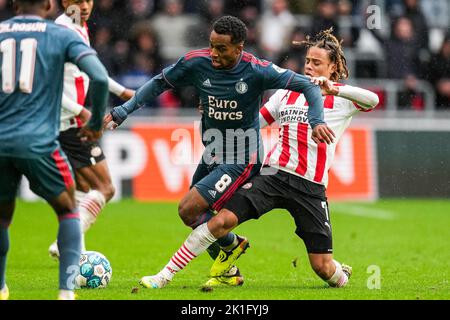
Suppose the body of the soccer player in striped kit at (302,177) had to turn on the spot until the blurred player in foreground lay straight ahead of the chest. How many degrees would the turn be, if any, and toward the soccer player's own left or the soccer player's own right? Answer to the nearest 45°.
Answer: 0° — they already face them

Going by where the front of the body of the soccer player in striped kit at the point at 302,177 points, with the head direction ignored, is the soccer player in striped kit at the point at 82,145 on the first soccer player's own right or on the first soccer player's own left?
on the first soccer player's own right

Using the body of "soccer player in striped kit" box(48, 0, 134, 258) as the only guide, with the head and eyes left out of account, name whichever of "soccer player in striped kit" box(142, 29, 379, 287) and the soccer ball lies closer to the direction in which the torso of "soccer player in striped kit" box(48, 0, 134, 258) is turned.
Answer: the soccer player in striped kit

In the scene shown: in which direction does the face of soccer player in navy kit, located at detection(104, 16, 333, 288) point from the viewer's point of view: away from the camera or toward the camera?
toward the camera

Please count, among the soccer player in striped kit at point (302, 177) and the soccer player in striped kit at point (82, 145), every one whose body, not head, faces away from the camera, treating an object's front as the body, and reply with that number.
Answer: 0

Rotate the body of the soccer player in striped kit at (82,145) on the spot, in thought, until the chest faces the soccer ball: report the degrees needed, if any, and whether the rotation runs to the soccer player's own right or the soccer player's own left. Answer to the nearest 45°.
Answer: approximately 45° to the soccer player's own right

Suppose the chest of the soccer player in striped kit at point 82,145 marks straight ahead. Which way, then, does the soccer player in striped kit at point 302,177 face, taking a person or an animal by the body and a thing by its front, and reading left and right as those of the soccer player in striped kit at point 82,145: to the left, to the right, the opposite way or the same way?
to the right

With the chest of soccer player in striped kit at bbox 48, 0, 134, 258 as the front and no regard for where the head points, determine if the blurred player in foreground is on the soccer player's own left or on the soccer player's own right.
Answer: on the soccer player's own right

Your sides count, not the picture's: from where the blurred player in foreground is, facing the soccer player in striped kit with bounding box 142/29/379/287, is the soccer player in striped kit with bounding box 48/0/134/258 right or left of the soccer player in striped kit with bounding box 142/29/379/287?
left

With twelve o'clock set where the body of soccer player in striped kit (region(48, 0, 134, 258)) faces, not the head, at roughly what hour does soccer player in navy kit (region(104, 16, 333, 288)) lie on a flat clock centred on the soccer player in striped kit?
The soccer player in navy kit is roughly at 12 o'clock from the soccer player in striped kit.

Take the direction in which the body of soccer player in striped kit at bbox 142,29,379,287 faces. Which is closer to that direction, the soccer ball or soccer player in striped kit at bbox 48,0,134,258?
the soccer ball

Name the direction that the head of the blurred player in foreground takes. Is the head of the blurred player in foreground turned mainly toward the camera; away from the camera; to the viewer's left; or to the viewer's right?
away from the camera

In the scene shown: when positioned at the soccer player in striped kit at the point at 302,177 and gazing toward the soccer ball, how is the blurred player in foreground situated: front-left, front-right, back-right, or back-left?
front-left

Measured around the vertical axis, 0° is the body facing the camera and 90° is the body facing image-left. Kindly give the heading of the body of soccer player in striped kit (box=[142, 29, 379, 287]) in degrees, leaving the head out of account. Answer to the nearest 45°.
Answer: approximately 45°

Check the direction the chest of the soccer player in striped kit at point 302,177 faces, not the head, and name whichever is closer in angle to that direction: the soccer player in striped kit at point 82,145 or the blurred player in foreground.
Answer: the blurred player in foreground

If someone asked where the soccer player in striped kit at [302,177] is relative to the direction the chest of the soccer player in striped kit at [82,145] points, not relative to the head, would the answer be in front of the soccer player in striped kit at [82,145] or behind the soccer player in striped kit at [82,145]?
in front
